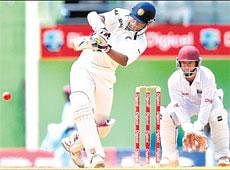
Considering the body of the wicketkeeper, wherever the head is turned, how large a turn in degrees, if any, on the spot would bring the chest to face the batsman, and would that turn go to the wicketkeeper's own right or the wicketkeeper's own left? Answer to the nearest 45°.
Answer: approximately 45° to the wicketkeeper's own right

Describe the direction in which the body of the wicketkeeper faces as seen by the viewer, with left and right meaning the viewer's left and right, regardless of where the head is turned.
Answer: facing the viewer
